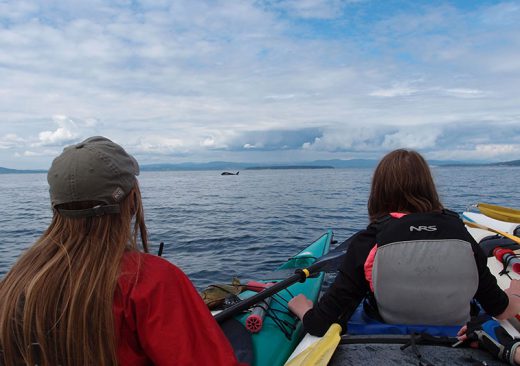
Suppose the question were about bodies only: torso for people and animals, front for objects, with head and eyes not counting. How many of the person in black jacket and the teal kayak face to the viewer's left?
0

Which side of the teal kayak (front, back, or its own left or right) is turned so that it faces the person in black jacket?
right

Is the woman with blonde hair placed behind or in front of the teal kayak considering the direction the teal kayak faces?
behind

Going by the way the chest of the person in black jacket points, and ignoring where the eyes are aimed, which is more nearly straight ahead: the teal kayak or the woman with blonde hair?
the teal kayak

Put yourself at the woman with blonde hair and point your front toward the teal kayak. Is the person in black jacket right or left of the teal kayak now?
right

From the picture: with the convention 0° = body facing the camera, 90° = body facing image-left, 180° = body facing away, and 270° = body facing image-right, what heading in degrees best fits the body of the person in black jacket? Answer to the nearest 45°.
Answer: approximately 180°

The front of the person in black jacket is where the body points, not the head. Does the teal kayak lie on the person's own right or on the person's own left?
on the person's own left

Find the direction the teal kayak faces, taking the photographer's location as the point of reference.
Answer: facing away from the viewer and to the right of the viewer

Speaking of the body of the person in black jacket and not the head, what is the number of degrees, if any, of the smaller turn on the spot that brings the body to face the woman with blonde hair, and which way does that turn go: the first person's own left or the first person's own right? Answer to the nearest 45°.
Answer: approximately 135° to the first person's own left

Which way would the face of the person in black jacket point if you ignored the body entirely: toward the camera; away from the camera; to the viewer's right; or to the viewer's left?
away from the camera

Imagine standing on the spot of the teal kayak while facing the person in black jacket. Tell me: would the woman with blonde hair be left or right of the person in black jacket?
right
